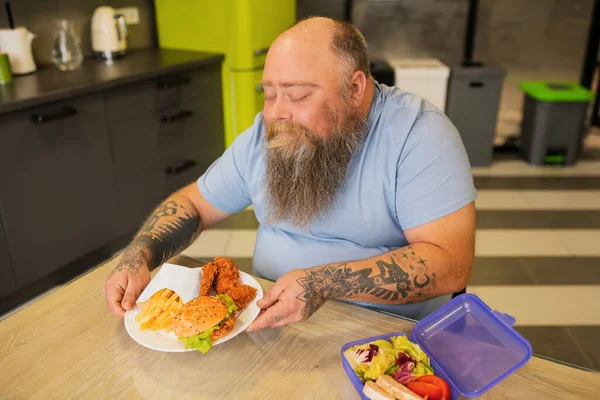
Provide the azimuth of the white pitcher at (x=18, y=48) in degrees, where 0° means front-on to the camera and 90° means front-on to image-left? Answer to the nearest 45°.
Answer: approximately 270°

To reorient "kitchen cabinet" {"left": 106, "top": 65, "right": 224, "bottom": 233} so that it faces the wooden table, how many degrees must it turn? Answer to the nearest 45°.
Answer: approximately 45° to its right

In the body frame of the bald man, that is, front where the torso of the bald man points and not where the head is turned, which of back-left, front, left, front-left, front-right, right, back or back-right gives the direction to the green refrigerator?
back-right

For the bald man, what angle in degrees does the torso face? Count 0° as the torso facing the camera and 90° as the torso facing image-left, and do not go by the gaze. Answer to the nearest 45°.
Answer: approximately 45°

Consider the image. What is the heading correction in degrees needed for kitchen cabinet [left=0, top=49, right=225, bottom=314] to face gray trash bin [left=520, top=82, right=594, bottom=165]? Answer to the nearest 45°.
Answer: approximately 45° to its left

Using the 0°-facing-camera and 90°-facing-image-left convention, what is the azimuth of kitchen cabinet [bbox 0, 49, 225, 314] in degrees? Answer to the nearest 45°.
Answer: approximately 315°

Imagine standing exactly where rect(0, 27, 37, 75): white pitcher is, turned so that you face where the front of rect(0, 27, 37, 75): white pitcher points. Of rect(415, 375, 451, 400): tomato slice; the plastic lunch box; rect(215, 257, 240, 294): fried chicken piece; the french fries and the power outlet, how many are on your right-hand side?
4

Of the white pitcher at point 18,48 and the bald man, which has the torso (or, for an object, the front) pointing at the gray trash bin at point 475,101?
the white pitcher

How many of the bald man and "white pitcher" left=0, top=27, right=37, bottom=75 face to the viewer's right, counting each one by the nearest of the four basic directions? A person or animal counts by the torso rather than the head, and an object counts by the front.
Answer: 1
